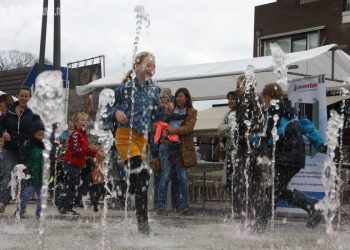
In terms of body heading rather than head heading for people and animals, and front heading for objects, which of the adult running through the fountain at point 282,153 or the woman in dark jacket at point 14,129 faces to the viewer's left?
the adult running through the fountain

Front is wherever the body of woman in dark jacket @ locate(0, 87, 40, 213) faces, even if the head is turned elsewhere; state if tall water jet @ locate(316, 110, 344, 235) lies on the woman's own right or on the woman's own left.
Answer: on the woman's own left

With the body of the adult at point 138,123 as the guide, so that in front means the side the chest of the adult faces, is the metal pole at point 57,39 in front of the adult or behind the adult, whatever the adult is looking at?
behind

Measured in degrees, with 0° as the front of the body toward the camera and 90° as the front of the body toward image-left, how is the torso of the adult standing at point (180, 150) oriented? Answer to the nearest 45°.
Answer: approximately 45°

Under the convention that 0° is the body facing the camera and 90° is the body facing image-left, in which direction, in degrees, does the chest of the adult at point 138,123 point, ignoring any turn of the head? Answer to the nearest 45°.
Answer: approximately 315°

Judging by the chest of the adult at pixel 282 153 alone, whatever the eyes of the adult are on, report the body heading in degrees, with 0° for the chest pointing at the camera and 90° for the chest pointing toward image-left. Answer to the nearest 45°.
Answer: approximately 90°

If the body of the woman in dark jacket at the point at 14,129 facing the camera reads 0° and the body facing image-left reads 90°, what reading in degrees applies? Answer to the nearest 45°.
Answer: approximately 0°
